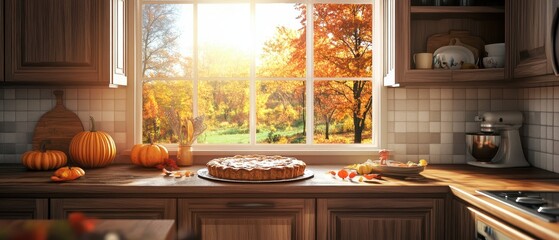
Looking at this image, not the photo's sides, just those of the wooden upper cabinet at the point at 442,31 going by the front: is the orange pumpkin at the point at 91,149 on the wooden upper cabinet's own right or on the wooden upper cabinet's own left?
on the wooden upper cabinet's own right

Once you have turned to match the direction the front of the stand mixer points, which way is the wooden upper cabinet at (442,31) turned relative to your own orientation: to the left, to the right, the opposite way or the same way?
to the left

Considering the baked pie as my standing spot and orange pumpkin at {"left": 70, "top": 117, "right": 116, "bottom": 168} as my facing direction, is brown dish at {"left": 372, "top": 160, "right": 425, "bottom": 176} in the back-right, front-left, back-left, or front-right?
back-right

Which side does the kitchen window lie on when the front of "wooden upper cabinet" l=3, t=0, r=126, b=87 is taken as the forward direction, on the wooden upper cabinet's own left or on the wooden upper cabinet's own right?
on the wooden upper cabinet's own left

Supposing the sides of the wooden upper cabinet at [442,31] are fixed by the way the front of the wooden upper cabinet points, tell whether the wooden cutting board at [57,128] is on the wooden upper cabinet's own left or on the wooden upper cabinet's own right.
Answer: on the wooden upper cabinet's own right

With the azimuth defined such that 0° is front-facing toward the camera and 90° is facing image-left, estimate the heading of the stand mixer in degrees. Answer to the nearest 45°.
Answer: approximately 90°

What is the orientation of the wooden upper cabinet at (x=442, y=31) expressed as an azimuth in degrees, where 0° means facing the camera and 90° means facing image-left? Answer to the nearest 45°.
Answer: approximately 0°

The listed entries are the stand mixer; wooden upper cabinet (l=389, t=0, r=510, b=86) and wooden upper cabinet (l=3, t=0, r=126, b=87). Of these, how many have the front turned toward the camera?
2

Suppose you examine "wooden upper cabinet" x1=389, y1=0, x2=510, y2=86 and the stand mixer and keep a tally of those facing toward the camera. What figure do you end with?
1

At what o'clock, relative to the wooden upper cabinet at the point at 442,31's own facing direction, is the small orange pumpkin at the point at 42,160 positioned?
The small orange pumpkin is roughly at 2 o'clock from the wooden upper cabinet.
